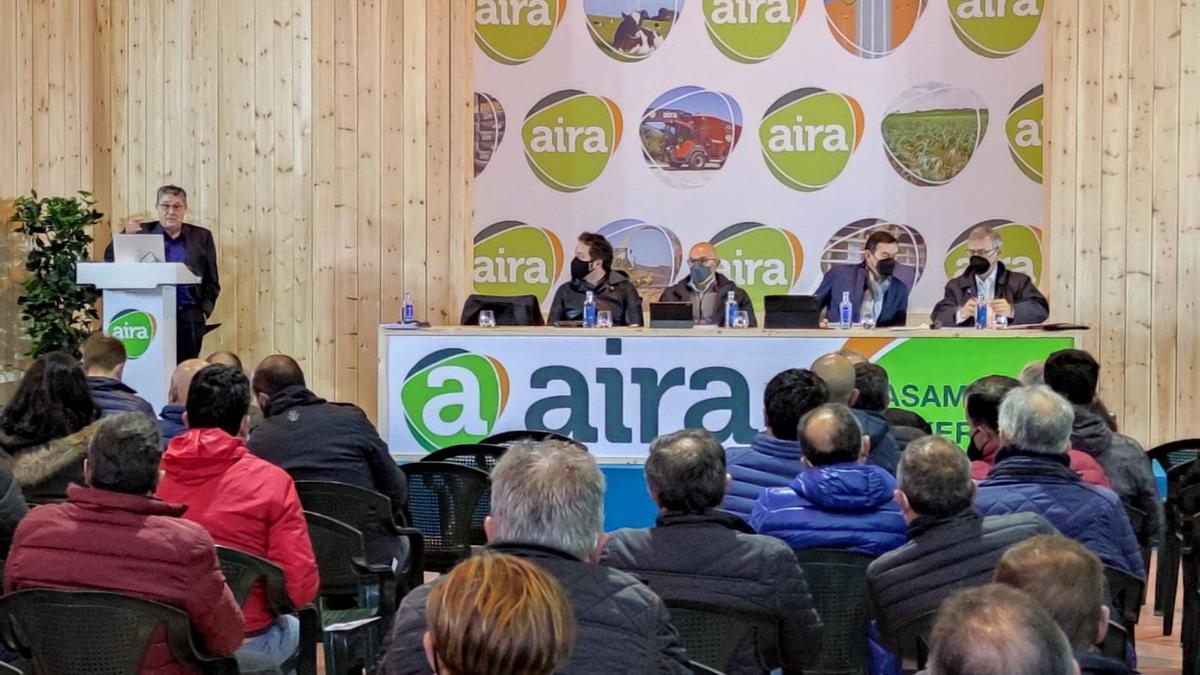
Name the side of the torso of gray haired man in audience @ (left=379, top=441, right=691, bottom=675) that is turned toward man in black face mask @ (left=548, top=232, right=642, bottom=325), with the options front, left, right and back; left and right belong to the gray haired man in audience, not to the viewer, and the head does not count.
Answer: front

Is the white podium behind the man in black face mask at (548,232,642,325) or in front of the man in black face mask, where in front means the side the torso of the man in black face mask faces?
in front

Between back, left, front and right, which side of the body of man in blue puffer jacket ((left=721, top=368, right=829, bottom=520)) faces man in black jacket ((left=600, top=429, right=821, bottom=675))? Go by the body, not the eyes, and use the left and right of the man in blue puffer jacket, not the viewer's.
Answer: back

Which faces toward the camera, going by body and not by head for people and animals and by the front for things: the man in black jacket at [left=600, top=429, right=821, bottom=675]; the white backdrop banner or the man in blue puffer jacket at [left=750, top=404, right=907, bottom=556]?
the white backdrop banner

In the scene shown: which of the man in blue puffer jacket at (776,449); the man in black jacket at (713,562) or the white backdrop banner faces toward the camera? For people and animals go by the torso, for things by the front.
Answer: the white backdrop banner

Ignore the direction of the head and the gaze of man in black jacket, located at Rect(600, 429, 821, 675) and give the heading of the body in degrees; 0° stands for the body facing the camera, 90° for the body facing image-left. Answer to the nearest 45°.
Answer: approximately 180°

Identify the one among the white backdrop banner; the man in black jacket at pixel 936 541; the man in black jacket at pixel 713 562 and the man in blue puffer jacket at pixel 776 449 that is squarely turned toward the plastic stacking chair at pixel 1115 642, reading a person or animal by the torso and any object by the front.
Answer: the white backdrop banner

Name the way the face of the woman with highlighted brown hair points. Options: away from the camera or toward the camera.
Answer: away from the camera

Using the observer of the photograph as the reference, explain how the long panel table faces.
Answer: facing the viewer

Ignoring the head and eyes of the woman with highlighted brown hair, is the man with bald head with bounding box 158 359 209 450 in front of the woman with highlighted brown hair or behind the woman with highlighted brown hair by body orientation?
in front

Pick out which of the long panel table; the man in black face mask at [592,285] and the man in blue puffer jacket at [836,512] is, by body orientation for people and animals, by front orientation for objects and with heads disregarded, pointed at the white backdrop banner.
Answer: the man in blue puffer jacket

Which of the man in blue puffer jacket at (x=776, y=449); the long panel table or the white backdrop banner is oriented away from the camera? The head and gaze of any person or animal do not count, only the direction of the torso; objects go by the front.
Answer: the man in blue puffer jacket

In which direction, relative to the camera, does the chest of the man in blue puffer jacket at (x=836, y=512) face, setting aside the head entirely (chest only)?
away from the camera

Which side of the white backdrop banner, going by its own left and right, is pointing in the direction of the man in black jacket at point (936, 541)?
front

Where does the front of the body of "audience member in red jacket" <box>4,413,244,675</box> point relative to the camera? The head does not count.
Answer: away from the camera

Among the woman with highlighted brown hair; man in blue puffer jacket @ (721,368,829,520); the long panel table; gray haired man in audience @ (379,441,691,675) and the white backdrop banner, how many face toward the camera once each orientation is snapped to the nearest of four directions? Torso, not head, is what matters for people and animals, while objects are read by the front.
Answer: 2

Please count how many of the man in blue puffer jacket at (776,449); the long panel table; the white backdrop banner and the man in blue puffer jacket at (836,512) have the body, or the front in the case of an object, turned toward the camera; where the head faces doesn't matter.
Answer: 2
